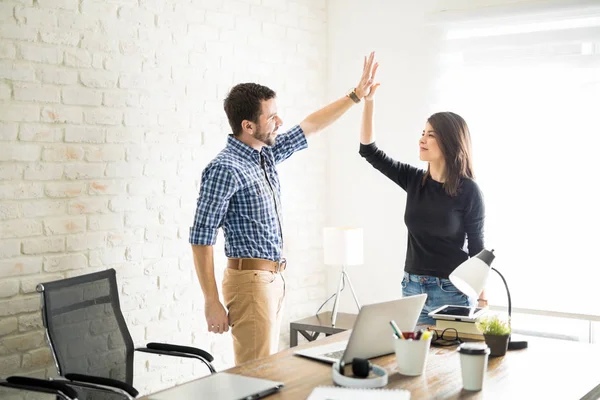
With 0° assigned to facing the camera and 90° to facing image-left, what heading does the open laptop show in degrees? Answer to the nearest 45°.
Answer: approximately 135°

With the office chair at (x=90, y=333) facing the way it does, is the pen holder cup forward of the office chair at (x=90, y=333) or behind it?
forward

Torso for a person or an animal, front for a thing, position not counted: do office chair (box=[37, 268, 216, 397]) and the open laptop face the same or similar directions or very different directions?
very different directions

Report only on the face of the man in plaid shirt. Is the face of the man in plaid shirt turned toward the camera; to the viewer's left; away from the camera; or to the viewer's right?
to the viewer's right

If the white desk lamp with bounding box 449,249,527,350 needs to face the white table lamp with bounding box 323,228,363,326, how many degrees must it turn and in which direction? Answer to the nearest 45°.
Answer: approximately 45° to its right

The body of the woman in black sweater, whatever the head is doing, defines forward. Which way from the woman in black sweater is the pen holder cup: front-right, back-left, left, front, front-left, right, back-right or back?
front-left

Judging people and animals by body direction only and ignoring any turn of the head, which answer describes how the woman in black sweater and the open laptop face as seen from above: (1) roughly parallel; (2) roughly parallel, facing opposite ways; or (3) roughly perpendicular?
roughly perpendicular

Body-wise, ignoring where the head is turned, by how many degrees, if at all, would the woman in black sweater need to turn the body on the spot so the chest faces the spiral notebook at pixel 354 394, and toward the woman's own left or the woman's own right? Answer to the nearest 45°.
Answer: approximately 45° to the woman's own left

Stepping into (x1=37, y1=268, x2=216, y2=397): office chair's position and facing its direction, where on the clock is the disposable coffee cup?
The disposable coffee cup is roughly at 12 o'clock from the office chair.

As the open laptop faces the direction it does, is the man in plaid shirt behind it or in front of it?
in front

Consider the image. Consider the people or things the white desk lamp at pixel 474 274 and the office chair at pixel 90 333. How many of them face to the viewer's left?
1

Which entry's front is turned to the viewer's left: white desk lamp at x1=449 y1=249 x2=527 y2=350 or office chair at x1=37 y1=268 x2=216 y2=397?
the white desk lamp
